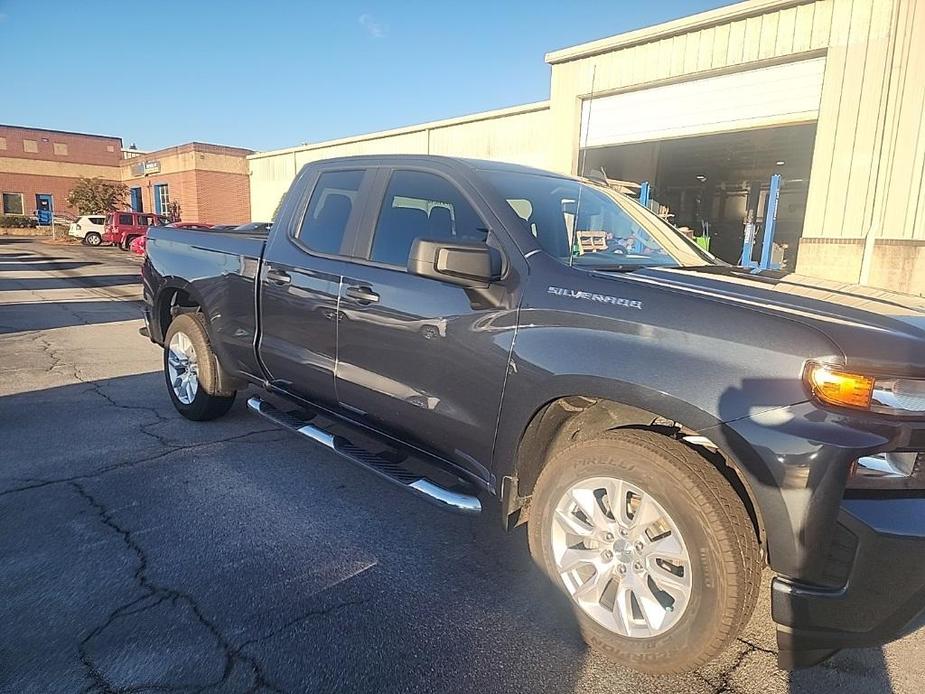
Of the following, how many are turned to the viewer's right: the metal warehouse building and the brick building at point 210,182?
0

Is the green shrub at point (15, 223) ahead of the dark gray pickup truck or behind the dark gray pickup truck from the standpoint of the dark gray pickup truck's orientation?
behind

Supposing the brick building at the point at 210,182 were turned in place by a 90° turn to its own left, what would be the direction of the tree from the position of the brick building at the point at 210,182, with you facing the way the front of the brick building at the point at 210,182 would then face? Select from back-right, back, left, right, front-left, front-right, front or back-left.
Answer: back

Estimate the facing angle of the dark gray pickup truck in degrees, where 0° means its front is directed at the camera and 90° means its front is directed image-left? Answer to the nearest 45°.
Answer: approximately 315°

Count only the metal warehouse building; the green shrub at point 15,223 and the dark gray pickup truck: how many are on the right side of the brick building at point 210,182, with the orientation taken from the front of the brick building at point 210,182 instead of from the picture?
1

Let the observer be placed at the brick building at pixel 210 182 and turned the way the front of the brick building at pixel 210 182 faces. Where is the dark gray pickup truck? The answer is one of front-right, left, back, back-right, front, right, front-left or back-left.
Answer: front-left

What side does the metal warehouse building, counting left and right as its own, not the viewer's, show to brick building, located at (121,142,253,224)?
right

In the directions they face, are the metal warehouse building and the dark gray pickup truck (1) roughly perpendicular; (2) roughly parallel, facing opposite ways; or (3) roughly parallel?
roughly perpendicular

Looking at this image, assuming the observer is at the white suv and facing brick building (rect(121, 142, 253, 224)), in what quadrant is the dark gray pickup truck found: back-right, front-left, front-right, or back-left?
back-right

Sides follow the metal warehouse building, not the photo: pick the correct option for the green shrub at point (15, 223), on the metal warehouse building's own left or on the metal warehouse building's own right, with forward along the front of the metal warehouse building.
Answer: on the metal warehouse building's own right

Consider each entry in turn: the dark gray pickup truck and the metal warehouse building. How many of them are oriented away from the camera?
0

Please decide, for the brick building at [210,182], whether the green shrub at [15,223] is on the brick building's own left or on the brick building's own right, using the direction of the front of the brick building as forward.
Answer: on the brick building's own right

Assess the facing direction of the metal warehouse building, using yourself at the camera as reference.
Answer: facing the viewer and to the left of the viewer

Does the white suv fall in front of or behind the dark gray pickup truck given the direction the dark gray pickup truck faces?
behind

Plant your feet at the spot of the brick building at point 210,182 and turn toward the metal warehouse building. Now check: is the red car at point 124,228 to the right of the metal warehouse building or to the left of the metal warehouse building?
right

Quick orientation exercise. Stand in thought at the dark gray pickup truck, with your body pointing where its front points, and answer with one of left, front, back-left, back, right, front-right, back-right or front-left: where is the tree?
back
